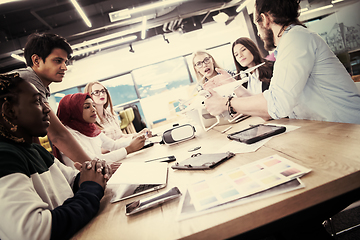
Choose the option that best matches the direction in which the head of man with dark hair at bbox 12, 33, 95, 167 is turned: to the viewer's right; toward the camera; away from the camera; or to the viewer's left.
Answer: to the viewer's right

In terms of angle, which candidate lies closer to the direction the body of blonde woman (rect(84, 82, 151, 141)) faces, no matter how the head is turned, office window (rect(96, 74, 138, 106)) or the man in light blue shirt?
the man in light blue shirt

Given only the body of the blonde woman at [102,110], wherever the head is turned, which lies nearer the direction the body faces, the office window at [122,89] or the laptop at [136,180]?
the laptop

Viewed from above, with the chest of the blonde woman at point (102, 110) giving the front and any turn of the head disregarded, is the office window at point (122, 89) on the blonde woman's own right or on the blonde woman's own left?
on the blonde woman's own left

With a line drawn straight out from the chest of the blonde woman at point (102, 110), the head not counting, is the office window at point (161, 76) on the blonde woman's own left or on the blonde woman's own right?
on the blonde woman's own left

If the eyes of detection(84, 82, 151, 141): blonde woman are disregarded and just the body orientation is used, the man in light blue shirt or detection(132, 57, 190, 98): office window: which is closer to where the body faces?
the man in light blue shirt

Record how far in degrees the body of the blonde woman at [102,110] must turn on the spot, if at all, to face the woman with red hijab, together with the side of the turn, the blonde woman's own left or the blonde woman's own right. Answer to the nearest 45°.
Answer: approximately 45° to the blonde woman's own right

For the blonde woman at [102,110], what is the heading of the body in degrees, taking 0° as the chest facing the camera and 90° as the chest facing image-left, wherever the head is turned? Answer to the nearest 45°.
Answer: approximately 315°
